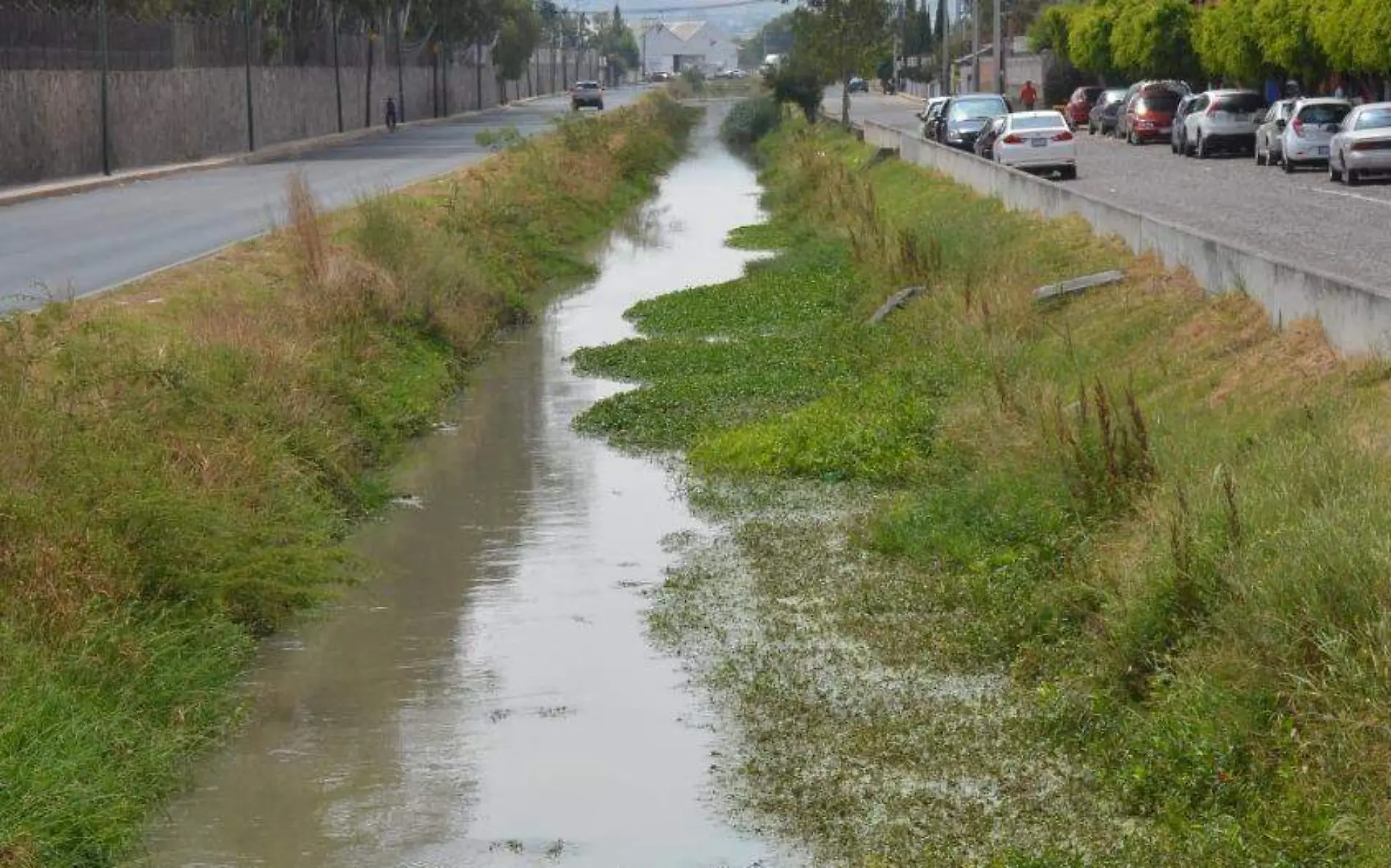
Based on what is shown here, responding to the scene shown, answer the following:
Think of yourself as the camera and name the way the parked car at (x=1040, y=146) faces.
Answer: facing away from the viewer

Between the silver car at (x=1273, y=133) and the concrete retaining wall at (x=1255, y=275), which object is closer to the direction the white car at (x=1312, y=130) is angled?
the silver car

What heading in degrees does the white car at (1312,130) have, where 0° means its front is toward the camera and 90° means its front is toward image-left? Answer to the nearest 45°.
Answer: approximately 135°

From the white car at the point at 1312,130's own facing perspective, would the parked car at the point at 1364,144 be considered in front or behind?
behind

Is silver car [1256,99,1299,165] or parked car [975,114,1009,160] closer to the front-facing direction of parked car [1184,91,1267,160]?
the parked car

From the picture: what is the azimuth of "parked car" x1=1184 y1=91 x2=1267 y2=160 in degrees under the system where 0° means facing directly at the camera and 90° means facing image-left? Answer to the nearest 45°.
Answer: approximately 135°

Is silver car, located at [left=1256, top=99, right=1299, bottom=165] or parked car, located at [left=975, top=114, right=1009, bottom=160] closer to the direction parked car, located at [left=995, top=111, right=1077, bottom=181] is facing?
the parked car

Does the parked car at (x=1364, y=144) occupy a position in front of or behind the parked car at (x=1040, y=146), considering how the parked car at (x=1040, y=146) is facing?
behind
